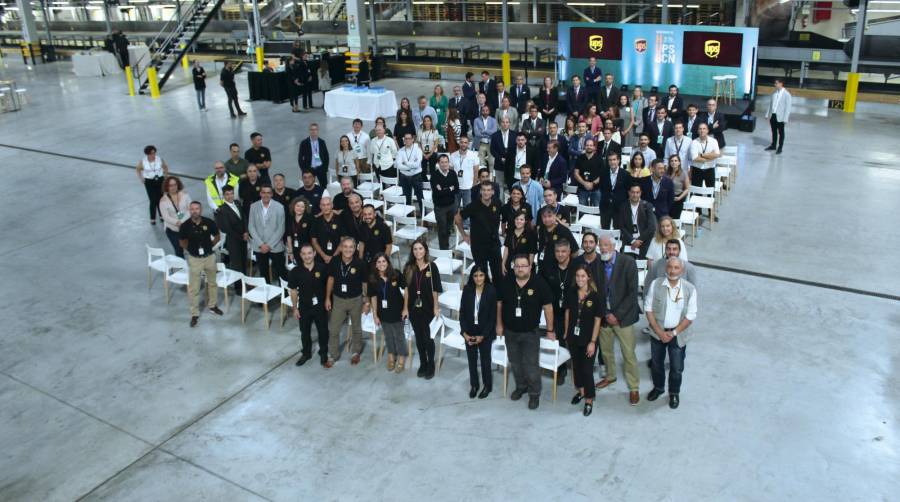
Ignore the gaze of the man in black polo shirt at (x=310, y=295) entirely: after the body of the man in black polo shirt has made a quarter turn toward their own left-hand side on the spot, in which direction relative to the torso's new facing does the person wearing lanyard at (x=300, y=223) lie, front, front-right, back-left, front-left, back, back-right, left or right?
left

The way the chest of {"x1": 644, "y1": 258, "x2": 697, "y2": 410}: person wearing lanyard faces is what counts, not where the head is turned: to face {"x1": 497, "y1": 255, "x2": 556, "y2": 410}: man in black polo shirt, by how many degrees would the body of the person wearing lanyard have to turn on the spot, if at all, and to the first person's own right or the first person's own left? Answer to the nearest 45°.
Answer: approximately 90° to the first person's own right

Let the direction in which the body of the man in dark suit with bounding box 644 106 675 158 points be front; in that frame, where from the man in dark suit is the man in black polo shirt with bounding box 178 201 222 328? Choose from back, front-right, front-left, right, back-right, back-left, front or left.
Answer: front-right

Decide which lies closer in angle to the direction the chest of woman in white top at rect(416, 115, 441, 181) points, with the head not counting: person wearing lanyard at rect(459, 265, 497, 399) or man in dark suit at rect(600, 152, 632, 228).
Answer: the person wearing lanyard

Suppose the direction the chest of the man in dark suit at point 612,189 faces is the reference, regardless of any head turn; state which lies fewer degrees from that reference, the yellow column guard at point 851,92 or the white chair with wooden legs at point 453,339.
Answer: the white chair with wooden legs

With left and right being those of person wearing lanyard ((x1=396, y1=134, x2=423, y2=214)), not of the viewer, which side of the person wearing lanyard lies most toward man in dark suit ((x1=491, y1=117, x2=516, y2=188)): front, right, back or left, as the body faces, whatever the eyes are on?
left
